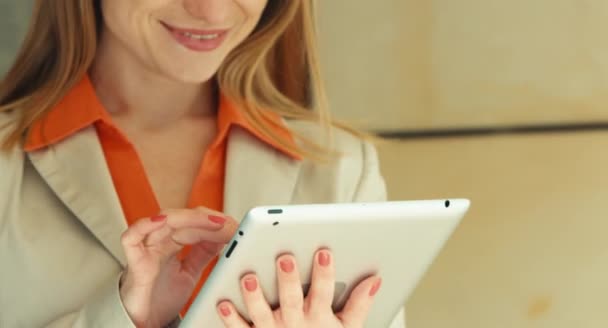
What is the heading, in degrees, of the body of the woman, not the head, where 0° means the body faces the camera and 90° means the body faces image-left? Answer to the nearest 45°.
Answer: approximately 0°
